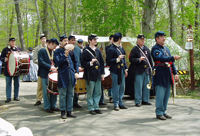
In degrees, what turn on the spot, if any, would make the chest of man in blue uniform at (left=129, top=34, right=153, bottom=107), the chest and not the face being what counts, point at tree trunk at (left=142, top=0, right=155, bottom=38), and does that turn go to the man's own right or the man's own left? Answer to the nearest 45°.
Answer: approximately 135° to the man's own left

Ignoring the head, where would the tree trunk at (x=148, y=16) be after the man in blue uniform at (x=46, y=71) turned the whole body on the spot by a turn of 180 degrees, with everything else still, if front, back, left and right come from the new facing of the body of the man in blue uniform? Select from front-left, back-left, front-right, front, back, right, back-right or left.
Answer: right

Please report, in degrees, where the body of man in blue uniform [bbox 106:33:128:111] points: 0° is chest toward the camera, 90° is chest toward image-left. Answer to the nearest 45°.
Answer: approximately 315°

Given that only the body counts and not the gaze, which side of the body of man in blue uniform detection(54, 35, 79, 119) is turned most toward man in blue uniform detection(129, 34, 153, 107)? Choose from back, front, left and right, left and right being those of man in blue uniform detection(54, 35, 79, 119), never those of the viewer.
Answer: left

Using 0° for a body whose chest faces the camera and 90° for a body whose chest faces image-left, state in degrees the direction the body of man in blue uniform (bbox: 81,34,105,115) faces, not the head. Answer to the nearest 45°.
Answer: approximately 315°

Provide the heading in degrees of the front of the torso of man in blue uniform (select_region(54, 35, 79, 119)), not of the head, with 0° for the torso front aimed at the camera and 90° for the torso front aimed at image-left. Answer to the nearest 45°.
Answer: approximately 315°

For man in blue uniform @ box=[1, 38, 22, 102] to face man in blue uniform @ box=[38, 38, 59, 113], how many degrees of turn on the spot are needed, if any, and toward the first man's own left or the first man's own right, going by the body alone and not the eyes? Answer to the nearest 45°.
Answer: approximately 45° to the first man's own left

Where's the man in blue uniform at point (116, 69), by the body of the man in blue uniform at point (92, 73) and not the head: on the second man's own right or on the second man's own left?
on the second man's own left
